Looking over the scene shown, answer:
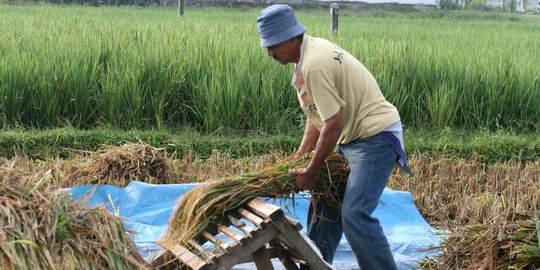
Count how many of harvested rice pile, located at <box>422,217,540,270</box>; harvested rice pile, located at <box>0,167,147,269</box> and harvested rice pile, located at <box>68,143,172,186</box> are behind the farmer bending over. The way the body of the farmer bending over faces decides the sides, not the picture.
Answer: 1

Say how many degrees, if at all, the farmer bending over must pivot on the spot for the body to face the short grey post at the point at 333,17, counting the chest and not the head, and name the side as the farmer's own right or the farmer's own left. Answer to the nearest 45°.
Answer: approximately 90° to the farmer's own right

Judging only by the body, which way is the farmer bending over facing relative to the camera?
to the viewer's left

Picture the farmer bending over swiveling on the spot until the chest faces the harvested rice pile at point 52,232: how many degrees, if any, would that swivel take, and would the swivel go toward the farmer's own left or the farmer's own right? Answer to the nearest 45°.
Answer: approximately 45° to the farmer's own left

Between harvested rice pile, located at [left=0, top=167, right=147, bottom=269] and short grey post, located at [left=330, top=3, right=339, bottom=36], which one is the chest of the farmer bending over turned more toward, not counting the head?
the harvested rice pile

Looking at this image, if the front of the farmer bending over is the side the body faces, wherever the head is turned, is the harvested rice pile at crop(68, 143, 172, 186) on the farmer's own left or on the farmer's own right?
on the farmer's own right

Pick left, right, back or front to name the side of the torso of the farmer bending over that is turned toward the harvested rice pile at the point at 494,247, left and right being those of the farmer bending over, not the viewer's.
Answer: back

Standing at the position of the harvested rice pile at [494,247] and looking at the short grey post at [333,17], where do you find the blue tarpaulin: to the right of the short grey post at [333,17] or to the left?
left
